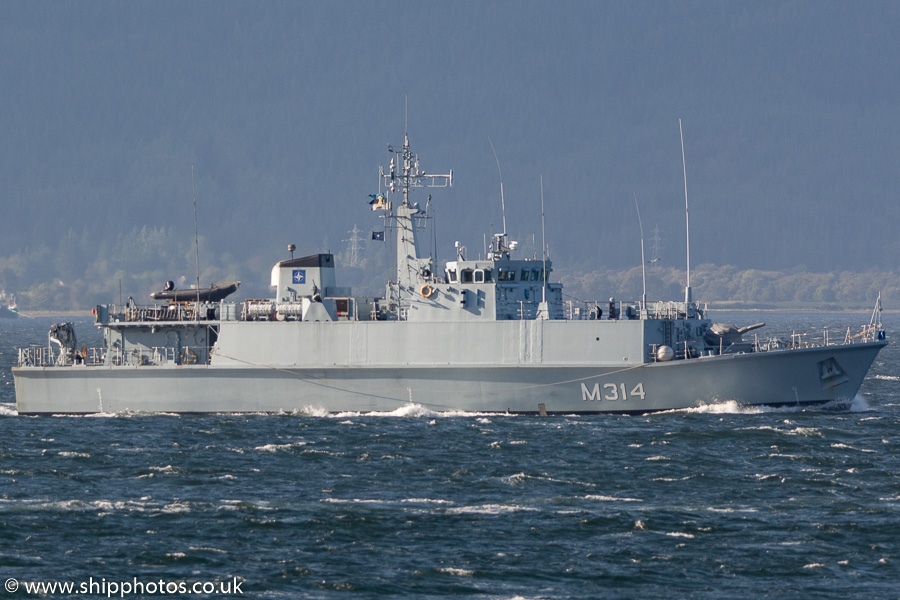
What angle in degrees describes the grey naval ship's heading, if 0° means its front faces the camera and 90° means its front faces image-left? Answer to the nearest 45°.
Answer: approximately 270°
